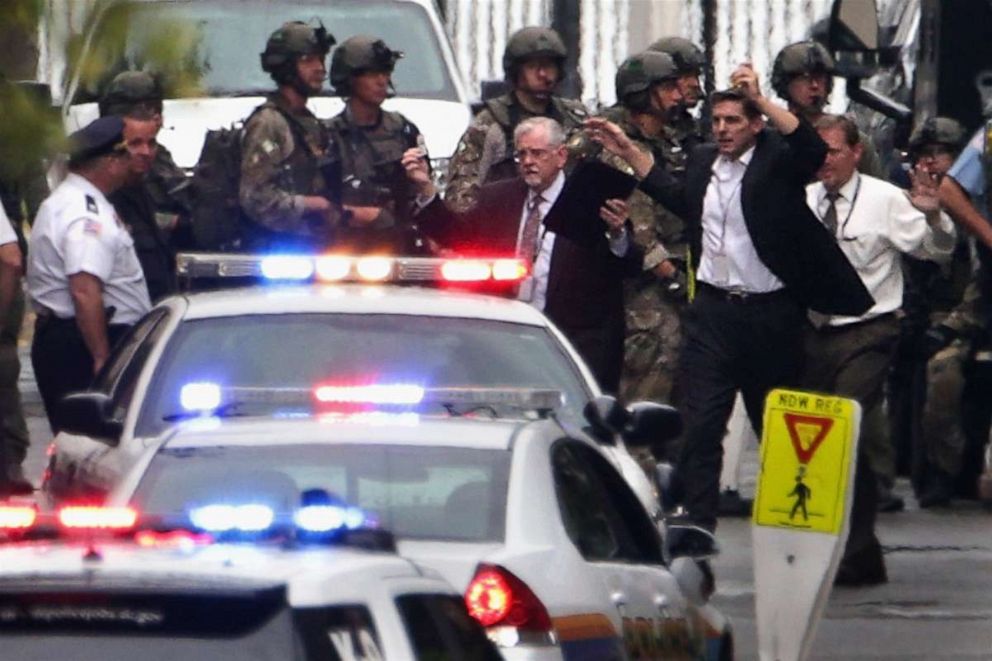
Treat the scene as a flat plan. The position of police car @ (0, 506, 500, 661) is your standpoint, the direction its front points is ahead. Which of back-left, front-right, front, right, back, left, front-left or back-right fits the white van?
front-left

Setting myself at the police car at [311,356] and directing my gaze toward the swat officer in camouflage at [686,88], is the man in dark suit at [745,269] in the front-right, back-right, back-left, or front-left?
front-right

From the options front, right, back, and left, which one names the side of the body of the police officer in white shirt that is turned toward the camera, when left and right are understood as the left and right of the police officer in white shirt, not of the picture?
right

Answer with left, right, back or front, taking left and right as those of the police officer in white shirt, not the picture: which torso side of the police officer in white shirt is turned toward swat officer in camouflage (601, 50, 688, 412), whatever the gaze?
front

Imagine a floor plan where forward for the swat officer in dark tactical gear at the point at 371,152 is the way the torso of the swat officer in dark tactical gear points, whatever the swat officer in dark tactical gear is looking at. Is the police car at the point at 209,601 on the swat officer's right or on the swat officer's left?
on the swat officer's right

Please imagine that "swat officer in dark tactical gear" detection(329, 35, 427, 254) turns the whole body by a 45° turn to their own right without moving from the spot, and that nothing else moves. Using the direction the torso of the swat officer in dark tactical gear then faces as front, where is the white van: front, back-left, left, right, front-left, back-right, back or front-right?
back

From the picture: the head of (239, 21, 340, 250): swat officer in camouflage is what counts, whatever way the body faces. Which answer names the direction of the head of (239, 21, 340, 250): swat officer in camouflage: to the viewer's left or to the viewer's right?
to the viewer's right

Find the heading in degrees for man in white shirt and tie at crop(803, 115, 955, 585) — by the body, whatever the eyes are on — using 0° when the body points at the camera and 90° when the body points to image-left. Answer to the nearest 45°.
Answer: approximately 45°

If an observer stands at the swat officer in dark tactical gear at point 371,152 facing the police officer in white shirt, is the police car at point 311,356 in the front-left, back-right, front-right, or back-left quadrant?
front-left
